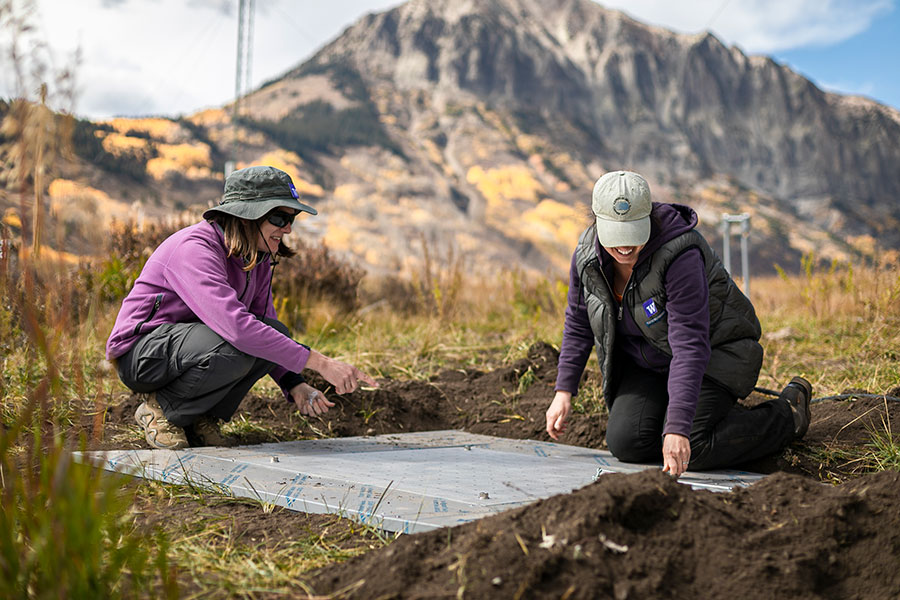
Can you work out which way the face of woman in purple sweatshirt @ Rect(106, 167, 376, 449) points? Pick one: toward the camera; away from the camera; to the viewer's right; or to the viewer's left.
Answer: to the viewer's right

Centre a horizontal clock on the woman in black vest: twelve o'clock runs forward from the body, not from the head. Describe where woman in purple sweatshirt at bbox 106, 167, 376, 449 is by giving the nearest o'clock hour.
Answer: The woman in purple sweatshirt is roughly at 1 o'clock from the woman in black vest.

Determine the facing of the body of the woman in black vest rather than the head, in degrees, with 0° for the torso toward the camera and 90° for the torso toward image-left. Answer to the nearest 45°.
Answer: approximately 45°
